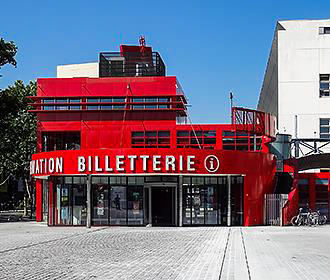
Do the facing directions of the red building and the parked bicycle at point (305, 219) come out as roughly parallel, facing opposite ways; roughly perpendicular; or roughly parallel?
roughly perpendicular

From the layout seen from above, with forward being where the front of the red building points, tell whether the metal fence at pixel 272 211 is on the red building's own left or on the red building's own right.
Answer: on the red building's own left

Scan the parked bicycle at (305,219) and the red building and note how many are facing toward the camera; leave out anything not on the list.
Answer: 1
